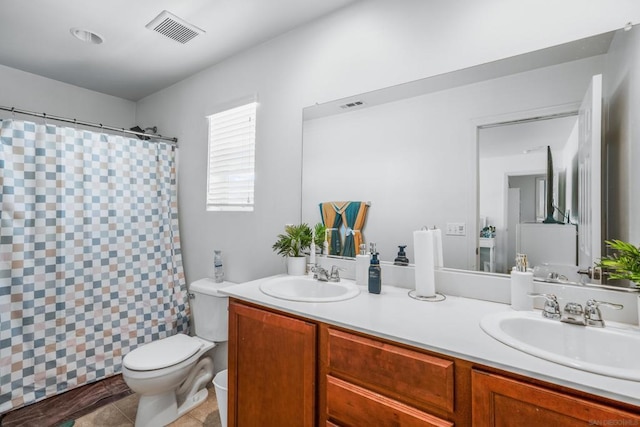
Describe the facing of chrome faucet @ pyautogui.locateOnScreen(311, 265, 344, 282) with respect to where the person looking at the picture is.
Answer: facing the viewer and to the left of the viewer

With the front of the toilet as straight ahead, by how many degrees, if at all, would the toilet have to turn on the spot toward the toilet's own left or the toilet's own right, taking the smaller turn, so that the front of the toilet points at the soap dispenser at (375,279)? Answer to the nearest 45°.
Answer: approximately 90° to the toilet's own left

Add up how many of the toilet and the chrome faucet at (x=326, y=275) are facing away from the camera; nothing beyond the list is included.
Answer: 0

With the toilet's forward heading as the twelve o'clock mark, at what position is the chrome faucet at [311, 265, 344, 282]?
The chrome faucet is roughly at 9 o'clock from the toilet.

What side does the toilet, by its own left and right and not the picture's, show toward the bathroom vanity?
left

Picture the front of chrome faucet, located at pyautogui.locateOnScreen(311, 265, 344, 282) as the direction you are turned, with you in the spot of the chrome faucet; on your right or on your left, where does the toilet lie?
on your right

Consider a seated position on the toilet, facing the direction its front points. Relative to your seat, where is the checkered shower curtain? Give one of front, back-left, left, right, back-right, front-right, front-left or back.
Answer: right
